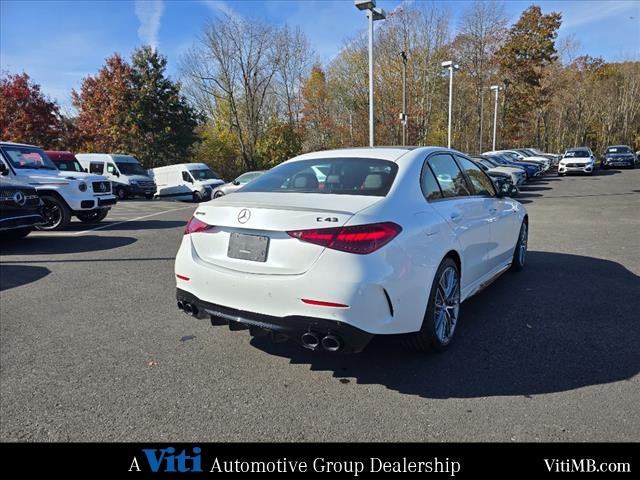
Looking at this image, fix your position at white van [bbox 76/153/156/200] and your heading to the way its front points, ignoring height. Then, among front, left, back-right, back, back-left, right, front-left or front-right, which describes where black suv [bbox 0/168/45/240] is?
front-right

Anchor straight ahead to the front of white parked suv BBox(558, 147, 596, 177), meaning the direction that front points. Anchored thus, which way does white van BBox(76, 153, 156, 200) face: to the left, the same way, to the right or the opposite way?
to the left

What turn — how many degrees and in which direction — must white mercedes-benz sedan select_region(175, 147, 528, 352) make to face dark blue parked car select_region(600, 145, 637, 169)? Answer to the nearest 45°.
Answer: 0° — it already faces it

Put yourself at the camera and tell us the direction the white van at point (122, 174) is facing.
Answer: facing the viewer and to the right of the viewer

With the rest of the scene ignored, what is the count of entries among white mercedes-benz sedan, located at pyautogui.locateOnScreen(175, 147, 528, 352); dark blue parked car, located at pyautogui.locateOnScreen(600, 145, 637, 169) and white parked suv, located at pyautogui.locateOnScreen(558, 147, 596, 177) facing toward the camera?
2

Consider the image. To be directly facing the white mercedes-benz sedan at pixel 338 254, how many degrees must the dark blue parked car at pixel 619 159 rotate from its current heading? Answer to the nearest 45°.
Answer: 0° — it already faces it

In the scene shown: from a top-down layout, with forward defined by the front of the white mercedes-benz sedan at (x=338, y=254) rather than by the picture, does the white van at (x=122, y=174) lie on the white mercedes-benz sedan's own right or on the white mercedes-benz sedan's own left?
on the white mercedes-benz sedan's own left

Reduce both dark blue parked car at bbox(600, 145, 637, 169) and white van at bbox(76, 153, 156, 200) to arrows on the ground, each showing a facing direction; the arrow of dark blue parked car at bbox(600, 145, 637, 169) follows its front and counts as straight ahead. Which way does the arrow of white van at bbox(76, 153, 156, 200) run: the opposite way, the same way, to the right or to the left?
to the left

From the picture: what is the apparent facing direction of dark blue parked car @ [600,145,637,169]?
toward the camera

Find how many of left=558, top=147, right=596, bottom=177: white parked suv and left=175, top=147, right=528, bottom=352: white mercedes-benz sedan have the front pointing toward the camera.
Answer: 1

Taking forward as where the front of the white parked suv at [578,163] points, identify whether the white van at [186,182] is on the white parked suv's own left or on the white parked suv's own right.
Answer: on the white parked suv's own right

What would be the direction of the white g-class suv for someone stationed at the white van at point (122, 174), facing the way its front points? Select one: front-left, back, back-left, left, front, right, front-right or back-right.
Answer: front-right
